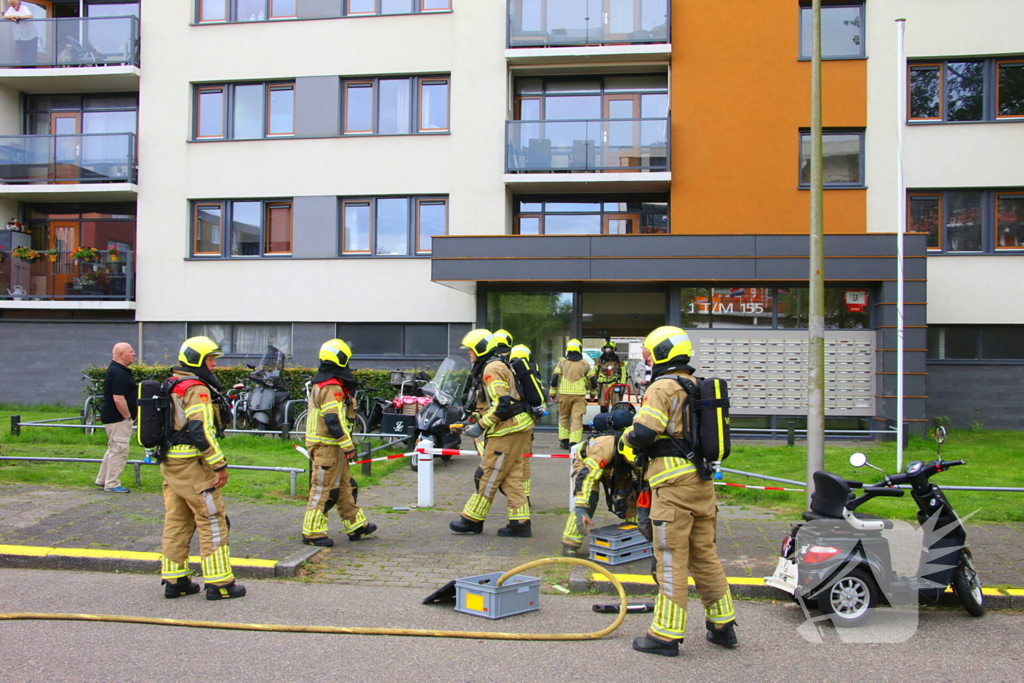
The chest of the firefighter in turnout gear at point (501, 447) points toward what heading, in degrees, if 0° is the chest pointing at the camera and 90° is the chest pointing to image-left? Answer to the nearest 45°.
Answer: approximately 90°

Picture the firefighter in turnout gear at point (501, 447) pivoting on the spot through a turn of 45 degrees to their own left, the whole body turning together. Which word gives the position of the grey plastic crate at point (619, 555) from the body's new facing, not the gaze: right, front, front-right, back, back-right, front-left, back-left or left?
left

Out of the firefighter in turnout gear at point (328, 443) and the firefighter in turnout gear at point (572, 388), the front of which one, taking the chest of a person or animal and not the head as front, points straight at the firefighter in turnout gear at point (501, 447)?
the firefighter in turnout gear at point (328, 443)

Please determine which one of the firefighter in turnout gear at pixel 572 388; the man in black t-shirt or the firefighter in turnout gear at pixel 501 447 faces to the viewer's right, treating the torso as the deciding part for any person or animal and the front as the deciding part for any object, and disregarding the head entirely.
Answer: the man in black t-shirt

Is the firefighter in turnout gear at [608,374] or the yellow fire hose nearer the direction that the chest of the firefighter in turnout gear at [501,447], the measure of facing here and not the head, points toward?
the yellow fire hose

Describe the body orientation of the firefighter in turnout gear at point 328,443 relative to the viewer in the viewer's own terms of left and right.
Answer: facing to the right of the viewer

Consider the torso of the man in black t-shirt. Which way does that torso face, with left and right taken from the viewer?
facing to the right of the viewer

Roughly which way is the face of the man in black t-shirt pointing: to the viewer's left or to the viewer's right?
to the viewer's right

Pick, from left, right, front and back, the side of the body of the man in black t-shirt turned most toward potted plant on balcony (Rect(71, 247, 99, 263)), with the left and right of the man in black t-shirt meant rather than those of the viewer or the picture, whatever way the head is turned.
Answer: left

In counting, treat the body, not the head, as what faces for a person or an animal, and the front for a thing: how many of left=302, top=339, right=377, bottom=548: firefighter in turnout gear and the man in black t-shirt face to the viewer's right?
2

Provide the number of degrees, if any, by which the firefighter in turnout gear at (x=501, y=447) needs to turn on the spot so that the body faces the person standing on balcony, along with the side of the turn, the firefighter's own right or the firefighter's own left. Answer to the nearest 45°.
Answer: approximately 45° to the firefighter's own right

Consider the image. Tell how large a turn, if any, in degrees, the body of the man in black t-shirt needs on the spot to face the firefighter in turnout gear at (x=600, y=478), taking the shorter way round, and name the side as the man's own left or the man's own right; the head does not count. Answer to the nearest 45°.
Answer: approximately 45° to the man's own right
